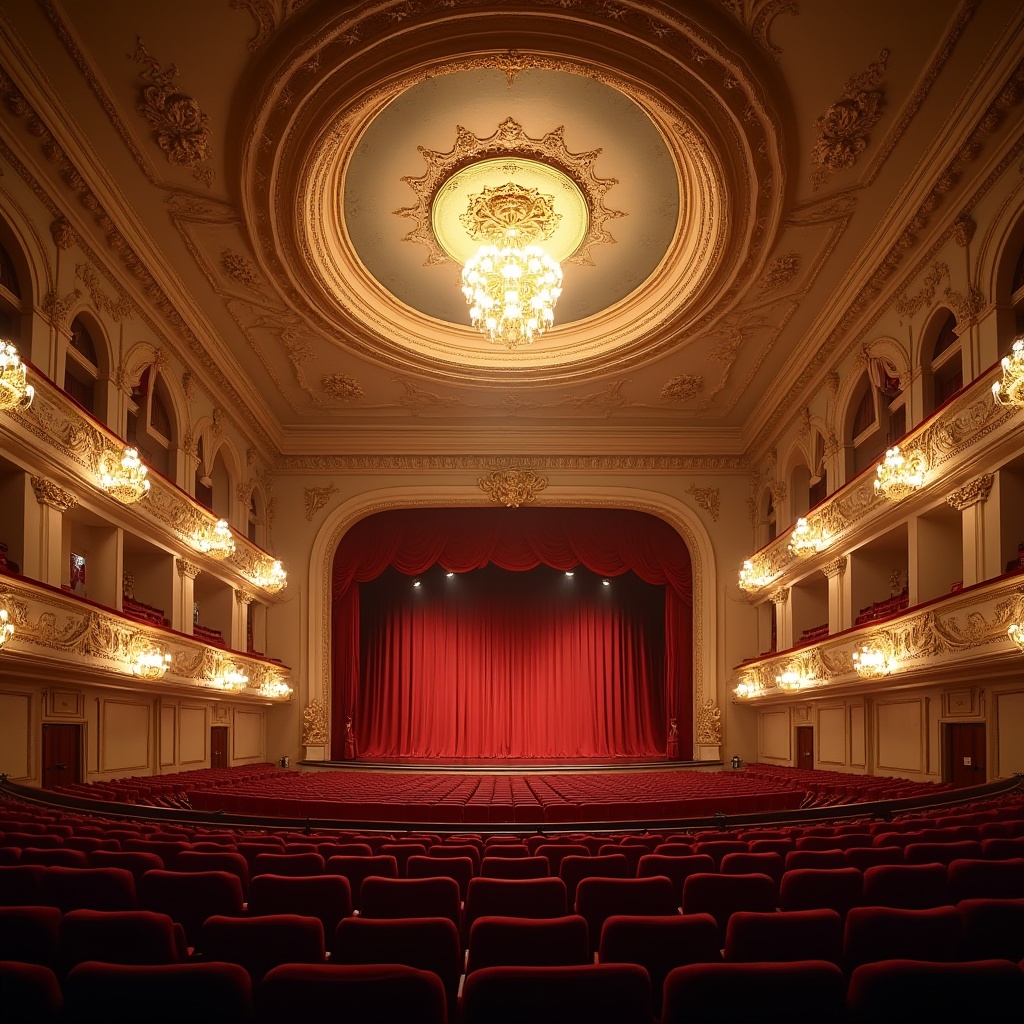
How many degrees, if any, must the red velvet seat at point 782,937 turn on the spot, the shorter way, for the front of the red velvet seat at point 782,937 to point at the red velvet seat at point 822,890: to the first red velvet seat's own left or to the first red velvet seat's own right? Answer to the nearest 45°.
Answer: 0° — it already faces it

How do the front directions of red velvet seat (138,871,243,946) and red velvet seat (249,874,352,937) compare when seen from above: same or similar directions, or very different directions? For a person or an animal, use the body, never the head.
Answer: same or similar directions

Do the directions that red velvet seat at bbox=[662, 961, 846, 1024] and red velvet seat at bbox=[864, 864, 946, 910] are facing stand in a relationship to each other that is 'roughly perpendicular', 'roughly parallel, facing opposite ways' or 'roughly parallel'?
roughly parallel

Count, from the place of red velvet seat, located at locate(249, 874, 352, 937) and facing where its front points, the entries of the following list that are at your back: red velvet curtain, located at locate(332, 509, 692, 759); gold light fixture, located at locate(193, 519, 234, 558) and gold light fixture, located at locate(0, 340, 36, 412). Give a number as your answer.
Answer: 0

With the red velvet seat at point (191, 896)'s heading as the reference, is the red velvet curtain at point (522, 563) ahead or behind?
ahead

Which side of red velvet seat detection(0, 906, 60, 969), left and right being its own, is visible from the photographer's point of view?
back

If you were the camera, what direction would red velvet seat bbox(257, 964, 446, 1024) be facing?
facing away from the viewer

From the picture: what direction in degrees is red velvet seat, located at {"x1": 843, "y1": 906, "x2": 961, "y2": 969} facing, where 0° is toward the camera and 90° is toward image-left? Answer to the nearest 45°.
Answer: approximately 180°

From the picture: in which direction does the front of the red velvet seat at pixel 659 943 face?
away from the camera

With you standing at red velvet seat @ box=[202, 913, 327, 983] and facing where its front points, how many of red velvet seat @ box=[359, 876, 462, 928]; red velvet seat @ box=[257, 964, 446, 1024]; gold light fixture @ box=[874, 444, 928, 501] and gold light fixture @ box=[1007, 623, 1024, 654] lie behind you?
1

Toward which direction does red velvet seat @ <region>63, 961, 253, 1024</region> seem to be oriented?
away from the camera

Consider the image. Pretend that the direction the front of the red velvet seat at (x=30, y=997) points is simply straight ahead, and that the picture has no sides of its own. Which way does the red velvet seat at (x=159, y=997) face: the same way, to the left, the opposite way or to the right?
the same way

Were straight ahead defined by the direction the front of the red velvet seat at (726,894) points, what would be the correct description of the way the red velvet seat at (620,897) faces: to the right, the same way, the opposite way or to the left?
the same way

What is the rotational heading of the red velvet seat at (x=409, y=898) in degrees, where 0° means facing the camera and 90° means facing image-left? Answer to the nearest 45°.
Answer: approximately 180°
